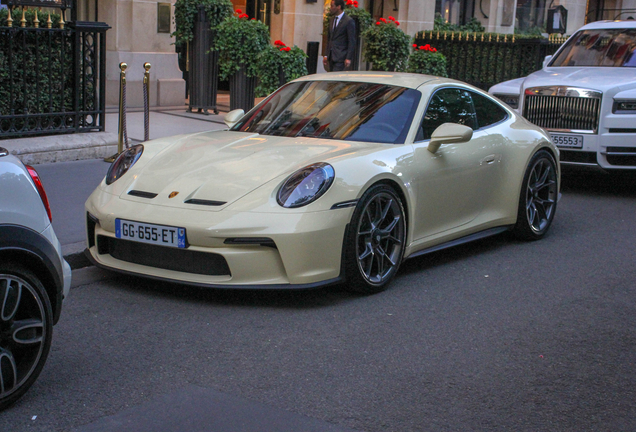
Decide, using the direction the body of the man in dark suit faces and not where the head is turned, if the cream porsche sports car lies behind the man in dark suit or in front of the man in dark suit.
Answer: in front

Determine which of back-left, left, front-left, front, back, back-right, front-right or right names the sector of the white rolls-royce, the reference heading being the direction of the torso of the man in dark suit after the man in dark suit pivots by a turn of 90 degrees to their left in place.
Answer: front

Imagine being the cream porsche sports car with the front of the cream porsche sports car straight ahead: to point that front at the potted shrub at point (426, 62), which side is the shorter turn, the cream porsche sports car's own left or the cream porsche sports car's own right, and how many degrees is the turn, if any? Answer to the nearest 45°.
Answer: approximately 135° to the cream porsche sports car's own right

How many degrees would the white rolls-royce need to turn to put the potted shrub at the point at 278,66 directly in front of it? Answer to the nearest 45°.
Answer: approximately 90° to its right

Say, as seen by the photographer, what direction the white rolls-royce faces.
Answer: facing the viewer and to the left of the viewer

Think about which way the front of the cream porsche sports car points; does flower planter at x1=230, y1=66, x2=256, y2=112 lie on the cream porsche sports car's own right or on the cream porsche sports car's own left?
on the cream porsche sports car's own right
